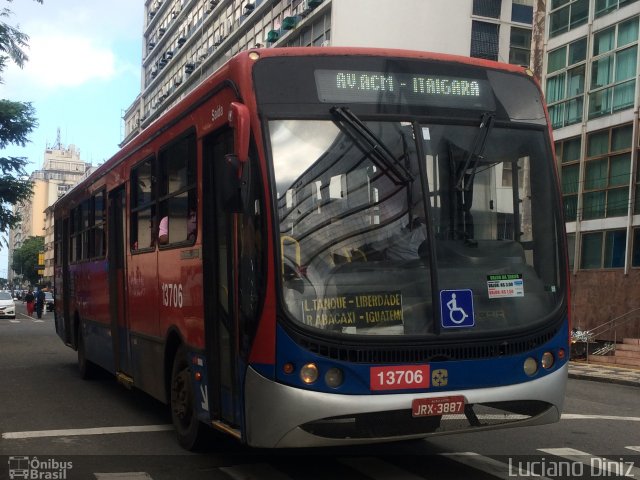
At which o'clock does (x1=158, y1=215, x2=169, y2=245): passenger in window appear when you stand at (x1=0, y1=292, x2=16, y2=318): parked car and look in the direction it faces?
The passenger in window is roughly at 12 o'clock from the parked car.

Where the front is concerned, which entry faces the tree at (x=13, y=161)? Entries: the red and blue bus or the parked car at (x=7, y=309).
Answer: the parked car

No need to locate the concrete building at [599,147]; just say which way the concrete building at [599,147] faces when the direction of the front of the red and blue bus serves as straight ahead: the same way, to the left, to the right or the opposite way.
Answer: to the right

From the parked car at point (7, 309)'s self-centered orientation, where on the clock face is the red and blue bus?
The red and blue bus is roughly at 12 o'clock from the parked car.

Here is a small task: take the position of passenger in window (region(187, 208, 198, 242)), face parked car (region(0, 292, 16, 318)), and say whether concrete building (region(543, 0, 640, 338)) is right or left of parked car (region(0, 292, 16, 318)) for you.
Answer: right

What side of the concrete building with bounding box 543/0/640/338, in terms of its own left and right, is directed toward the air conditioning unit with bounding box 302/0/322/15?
right

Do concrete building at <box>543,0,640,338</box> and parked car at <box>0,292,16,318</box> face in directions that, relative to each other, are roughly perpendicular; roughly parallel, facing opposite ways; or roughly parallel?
roughly perpendicular

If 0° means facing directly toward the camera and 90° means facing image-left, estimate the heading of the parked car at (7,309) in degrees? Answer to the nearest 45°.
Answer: approximately 0°

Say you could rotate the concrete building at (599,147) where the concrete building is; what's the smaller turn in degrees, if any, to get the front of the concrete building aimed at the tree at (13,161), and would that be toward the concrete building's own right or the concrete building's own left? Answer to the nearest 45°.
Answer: approximately 45° to the concrete building's own right
